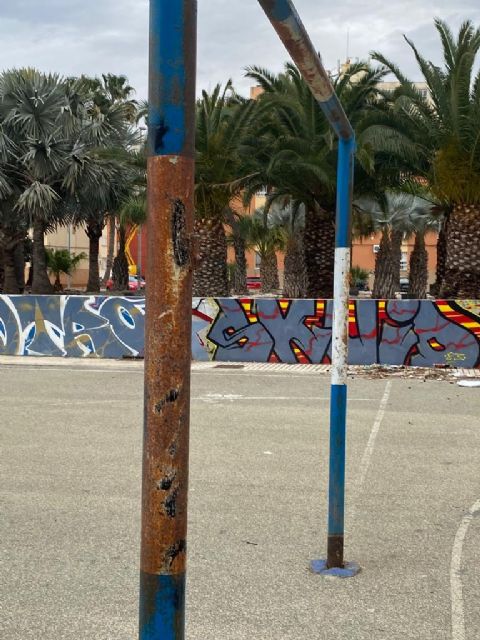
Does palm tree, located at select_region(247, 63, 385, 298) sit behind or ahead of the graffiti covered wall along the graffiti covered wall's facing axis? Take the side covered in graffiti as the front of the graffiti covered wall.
behind

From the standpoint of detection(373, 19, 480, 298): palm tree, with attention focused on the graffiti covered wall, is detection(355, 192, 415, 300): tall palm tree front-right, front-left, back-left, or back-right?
back-right

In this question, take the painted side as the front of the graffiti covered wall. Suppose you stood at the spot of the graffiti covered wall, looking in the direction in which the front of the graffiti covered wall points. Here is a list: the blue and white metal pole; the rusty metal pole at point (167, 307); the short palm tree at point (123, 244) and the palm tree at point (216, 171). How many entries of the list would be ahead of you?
2

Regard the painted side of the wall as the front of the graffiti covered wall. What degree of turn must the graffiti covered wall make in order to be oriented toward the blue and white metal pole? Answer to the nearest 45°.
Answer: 0° — it already faces it

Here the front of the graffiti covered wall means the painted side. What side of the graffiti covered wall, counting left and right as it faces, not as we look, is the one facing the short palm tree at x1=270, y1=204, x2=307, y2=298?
back

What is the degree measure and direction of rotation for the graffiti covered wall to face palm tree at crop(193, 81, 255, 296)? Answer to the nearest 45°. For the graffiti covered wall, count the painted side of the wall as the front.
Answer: approximately 180°

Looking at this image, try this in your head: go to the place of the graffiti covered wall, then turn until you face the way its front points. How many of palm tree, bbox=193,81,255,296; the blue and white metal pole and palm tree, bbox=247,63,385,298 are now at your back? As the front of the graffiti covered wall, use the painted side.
2

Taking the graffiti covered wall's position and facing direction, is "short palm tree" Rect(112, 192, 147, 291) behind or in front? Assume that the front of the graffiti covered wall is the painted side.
behind

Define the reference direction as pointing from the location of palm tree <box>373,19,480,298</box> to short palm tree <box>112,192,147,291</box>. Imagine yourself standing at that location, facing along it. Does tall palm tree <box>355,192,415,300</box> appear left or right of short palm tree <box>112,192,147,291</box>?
right

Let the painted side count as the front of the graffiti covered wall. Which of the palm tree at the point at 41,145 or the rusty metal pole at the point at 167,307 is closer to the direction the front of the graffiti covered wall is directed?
the rusty metal pole

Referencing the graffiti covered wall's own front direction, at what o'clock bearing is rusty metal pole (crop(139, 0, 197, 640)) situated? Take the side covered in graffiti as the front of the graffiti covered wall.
The rusty metal pole is roughly at 12 o'clock from the graffiti covered wall.

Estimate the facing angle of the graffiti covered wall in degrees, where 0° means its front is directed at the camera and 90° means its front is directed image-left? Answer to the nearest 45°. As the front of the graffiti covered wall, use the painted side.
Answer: approximately 0°
